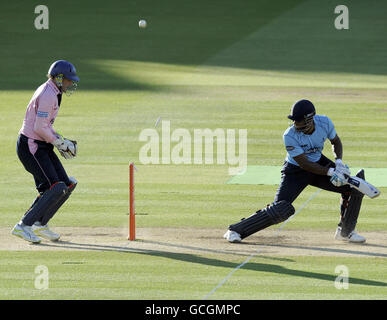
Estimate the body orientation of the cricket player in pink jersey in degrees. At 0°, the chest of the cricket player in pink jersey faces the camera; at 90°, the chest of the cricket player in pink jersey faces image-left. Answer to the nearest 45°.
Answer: approximately 270°

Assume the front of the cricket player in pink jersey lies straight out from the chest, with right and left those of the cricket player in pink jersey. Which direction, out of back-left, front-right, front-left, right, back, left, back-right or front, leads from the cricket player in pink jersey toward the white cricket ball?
left

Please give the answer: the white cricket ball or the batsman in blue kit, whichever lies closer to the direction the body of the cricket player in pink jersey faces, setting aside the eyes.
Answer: the batsman in blue kit

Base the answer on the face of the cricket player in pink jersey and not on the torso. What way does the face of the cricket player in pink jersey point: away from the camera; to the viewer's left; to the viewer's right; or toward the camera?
to the viewer's right

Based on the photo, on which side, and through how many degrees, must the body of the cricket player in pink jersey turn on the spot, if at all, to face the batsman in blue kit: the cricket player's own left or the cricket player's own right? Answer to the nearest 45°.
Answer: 0° — they already face them
